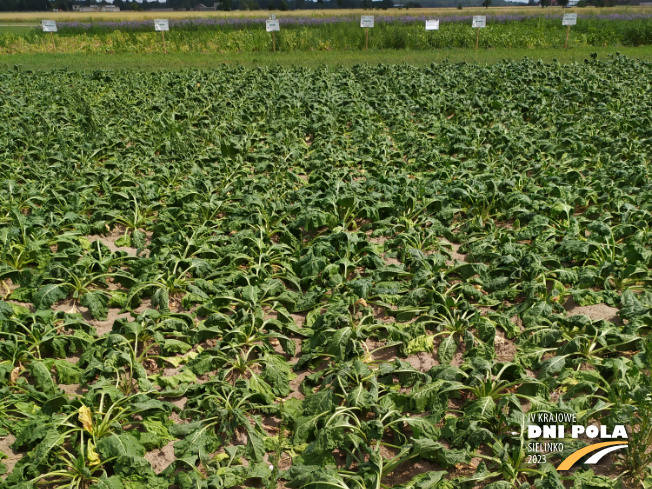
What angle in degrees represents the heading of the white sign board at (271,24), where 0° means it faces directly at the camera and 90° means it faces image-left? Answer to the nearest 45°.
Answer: approximately 0°
